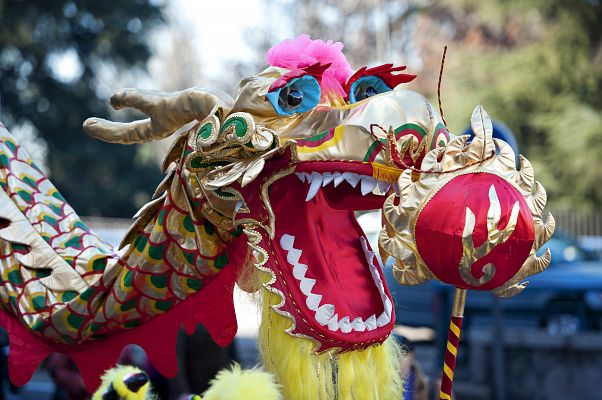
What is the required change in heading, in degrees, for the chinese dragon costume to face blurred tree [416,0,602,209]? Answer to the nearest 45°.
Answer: approximately 90° to its left

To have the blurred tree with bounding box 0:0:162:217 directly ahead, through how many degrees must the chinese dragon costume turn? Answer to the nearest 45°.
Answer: approximately 135° to its left

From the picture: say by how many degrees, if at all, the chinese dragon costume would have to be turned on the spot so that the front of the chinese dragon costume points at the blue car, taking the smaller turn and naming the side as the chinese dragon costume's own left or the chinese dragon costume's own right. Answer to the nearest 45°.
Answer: approximately 90° to the chinese dragon costume's own left

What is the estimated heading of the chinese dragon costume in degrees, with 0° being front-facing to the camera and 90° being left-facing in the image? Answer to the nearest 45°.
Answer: approximately 315°
